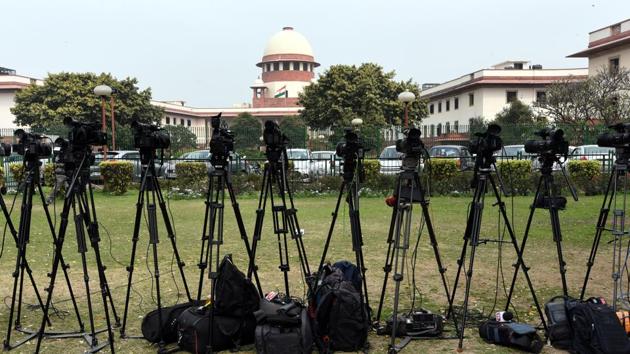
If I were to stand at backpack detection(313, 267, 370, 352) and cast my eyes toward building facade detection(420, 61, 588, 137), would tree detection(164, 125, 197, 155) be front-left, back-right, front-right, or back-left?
front-left

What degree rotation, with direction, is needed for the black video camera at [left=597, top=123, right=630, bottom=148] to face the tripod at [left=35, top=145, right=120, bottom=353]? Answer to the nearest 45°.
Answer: approximately 45° to its left

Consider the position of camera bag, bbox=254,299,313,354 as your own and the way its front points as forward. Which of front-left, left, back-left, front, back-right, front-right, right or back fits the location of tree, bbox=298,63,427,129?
back

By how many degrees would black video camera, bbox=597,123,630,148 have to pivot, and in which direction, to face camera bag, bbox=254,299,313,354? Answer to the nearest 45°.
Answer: approximately 45° to its left

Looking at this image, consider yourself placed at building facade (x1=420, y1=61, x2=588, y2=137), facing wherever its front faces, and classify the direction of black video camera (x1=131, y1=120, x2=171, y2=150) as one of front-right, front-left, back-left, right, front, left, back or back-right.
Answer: front-left

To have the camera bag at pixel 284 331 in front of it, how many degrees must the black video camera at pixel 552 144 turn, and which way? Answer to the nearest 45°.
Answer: approximately 45° to its left

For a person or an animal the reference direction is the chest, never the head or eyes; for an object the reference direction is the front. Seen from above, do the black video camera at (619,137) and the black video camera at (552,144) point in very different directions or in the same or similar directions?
same or similar directions

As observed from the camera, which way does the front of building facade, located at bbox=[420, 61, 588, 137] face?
facing the viewer and to the left of the viewer

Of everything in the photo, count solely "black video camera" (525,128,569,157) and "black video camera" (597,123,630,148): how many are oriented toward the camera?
0

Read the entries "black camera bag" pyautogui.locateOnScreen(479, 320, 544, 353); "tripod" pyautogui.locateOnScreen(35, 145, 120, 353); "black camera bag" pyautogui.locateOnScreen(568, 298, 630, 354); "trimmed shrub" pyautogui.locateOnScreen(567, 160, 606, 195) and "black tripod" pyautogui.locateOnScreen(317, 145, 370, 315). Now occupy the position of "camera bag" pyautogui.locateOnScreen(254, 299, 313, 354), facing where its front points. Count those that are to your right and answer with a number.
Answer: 1

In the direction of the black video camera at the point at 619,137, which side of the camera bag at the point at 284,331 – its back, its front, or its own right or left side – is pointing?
left
